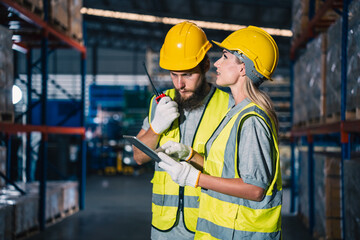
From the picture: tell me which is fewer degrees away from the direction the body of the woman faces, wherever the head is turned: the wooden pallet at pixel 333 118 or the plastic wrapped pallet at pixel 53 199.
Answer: the plastic wrapped pallet

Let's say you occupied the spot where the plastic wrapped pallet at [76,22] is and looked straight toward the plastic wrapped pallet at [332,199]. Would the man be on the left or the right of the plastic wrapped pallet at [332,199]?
right

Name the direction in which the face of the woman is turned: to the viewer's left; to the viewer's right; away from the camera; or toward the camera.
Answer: to the viewer's left

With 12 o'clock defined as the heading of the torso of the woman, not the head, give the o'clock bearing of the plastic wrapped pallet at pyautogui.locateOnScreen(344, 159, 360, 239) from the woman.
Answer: The plastic wrapped pallet is roughly at 4 o'clock from the woman.

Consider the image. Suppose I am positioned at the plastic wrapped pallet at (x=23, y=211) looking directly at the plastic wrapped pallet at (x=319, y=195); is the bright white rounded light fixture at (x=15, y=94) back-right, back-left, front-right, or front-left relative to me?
back-left

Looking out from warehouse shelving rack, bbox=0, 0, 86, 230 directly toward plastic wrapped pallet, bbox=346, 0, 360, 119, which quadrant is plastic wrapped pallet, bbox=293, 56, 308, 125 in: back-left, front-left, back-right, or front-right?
front-left

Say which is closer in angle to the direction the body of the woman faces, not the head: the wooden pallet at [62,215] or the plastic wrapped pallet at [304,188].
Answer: the wooden pallet

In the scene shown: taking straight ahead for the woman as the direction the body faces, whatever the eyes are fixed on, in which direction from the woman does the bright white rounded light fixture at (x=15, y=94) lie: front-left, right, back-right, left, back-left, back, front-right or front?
front-right

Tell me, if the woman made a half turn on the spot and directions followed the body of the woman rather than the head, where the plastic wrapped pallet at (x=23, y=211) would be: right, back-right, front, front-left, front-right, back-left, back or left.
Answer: back-left

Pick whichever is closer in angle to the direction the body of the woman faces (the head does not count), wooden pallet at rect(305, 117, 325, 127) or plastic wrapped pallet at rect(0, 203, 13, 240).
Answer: the plastic wrapped pallet

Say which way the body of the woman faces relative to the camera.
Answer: to the viewer's left

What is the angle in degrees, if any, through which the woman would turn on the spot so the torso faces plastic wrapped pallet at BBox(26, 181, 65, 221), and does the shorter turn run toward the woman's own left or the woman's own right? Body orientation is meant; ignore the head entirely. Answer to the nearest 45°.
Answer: approximately 45° to the woman's own right

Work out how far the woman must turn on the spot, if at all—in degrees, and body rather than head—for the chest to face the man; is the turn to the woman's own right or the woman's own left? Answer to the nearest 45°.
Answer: approximately 45° to the woman's own right

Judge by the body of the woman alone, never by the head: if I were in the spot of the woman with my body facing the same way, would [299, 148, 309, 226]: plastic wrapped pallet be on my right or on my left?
on my right
